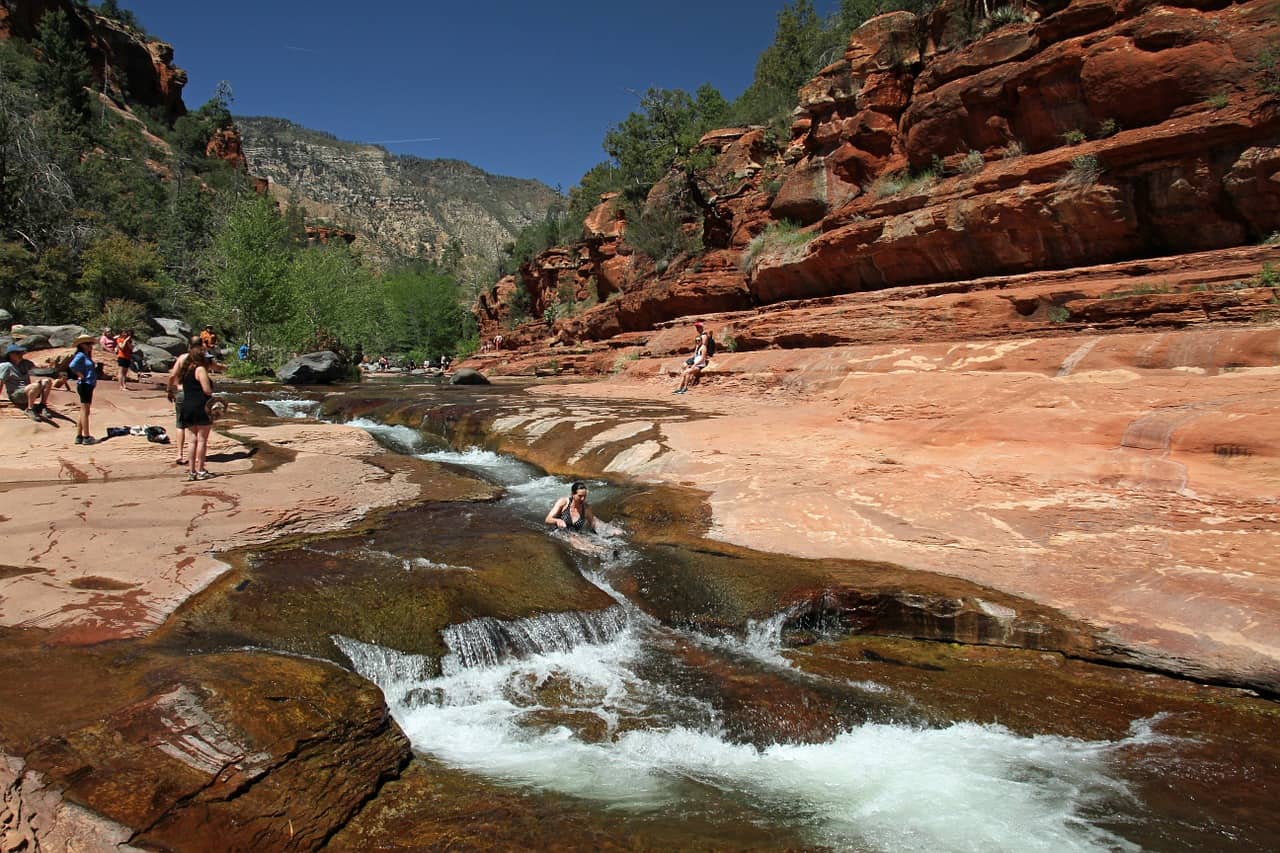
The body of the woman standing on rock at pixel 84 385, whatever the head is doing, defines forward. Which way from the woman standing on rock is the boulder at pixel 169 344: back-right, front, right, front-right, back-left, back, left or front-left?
left

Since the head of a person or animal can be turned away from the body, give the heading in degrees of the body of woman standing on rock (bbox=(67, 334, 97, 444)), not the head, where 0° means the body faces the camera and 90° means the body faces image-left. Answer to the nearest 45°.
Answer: approximately 270°

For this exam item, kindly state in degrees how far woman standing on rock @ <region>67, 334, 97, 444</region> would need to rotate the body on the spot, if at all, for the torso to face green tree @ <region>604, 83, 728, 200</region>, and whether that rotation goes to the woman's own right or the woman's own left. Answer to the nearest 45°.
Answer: approximately 45° to the woman's own left

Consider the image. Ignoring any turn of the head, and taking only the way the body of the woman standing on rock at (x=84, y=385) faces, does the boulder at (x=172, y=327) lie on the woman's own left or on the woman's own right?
on the woman's own left

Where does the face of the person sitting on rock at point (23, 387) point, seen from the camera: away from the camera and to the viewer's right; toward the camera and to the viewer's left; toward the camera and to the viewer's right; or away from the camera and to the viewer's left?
toward the camera and to the viewer's right

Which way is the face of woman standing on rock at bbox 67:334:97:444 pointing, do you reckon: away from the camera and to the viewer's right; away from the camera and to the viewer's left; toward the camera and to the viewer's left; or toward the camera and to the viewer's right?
toward the camera and to the viewer's right

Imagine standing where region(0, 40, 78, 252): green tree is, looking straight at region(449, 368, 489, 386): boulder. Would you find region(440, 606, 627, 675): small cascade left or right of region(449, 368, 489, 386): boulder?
right

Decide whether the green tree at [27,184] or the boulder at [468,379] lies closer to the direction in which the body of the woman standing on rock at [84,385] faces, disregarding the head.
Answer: the boulder

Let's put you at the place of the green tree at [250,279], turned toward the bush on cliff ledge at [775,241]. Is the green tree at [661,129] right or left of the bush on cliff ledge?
left

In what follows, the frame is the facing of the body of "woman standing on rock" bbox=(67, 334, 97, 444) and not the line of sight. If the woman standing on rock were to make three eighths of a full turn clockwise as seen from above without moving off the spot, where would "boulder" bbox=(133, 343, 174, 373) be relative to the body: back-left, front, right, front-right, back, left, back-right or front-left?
back-right

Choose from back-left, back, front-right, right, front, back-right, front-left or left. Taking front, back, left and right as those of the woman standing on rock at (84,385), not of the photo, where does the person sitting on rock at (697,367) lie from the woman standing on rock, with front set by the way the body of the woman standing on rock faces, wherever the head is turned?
front

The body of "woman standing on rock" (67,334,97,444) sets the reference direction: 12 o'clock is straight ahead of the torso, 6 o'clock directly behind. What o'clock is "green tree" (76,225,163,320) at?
The green tree is roughly at 9 o'clock from the woman standing on rock.

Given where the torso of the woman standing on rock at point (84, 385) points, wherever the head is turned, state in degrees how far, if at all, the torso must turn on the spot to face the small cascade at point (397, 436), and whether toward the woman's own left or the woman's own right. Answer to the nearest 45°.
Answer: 0° — they already face it
